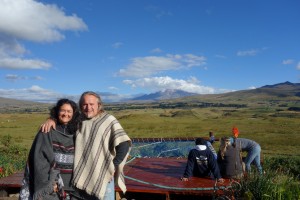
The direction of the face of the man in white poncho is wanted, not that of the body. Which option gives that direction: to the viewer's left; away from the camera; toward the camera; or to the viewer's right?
toward the camera

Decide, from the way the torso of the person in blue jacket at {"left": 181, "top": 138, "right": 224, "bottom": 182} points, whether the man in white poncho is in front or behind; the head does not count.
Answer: behind

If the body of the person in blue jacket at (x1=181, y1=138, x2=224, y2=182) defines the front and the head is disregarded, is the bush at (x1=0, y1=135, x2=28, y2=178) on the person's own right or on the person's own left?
on the person's own left

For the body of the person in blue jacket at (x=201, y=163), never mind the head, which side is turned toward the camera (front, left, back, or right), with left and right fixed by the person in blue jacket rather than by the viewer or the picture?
back
